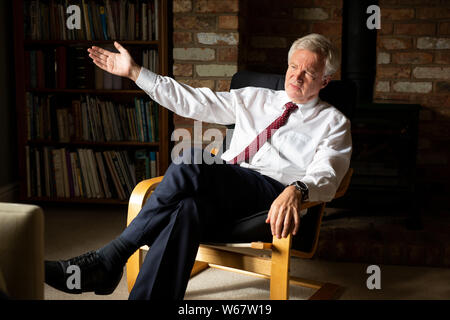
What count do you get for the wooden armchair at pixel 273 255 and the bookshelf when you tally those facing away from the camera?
0

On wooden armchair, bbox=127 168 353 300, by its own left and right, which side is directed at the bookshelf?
right

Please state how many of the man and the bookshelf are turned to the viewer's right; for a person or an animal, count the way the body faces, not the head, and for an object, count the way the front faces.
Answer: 0

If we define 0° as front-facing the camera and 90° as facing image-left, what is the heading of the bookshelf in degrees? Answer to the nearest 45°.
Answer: approximately 0°

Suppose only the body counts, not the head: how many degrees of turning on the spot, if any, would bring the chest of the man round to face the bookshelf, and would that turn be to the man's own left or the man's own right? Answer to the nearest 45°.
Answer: approximately 90° to the man's own right

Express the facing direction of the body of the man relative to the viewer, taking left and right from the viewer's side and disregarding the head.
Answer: facing the viewer and to the left of the viewer

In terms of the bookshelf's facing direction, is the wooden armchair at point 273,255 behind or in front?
in front
